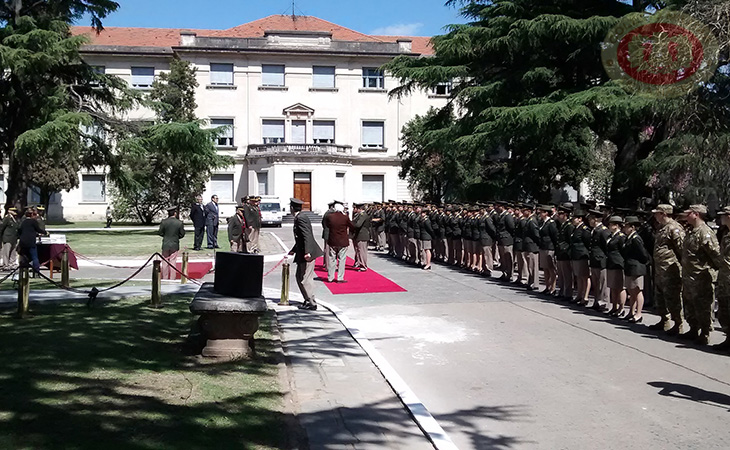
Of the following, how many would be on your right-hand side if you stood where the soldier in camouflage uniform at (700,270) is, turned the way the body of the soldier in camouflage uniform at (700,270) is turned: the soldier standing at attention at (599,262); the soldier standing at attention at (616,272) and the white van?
3

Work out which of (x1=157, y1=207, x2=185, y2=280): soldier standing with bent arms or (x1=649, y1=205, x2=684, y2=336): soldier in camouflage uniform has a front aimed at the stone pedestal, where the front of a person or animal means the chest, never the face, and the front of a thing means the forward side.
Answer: the soldier in camouflage uniform

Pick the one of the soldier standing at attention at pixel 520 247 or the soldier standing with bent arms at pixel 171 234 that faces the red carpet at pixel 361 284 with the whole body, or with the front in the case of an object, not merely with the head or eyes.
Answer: the soldier standing at attention at pixel 520 247

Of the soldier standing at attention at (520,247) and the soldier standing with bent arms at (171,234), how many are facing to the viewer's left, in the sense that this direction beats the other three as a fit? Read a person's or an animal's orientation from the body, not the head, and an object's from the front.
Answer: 1

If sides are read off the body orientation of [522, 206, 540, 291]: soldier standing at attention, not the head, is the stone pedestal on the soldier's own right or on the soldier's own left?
on the soldier's own left

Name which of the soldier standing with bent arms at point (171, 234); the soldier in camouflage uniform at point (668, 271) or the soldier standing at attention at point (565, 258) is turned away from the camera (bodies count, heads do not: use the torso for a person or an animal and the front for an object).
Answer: the soldier standing with bent arms at point (171, 234)

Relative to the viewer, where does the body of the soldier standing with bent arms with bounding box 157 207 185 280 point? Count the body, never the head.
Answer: away from the camera

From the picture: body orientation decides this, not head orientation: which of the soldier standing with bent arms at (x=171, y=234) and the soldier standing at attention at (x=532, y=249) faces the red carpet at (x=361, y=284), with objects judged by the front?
the soldier standing at attention at (x=532, y=249)

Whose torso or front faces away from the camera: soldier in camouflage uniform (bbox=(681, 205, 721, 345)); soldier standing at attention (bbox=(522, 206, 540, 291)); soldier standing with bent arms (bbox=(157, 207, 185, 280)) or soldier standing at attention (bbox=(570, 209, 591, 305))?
soldier standing with bent arms (bbox=(157, 207, 185, 280))

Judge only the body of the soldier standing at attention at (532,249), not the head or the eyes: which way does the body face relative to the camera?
to the viewer's left

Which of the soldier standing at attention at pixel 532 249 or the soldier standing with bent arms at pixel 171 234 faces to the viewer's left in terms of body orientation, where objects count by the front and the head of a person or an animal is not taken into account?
the soldier standing at attention at pixel 532 249

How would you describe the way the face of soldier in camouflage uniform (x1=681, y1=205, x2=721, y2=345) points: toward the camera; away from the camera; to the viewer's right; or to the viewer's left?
to the viewer's left

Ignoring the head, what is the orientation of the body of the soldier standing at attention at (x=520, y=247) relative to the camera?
to the viewer's left
